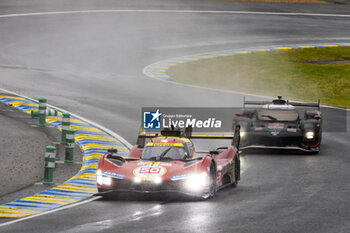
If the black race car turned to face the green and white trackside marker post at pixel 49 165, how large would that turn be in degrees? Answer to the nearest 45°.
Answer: approximately 45° to its right

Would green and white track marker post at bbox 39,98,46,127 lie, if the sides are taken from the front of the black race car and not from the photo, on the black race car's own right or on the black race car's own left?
on the black race car's own right

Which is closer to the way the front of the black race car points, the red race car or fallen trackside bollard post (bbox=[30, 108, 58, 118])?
the red race car

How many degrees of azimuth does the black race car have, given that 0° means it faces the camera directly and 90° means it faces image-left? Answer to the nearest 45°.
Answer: approximately 0°

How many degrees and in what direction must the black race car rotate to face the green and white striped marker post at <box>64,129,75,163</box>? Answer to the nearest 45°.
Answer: approximately 45° to its right

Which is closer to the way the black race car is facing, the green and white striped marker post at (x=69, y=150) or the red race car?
the red race car

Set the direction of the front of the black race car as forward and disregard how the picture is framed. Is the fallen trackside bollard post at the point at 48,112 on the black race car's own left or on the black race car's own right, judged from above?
on the black race car's own right
